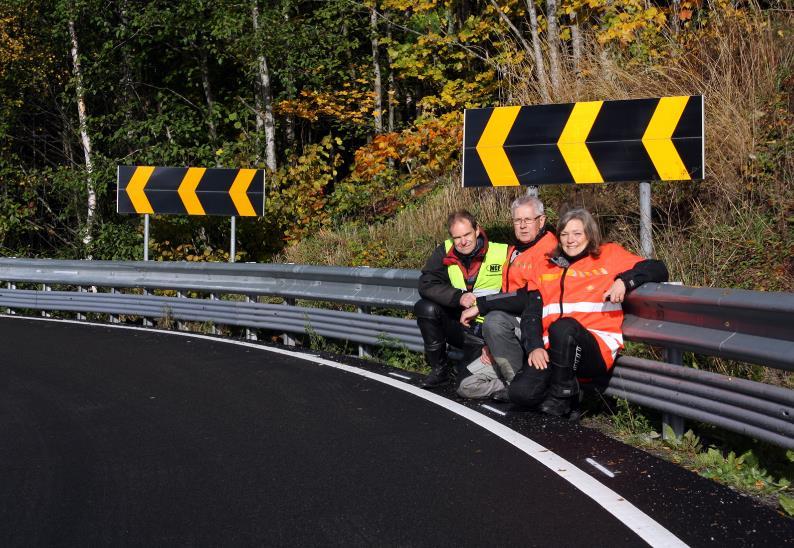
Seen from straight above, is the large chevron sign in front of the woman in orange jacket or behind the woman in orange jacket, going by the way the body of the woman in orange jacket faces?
behind

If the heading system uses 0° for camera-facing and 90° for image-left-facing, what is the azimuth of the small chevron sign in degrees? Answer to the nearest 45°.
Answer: approximately 0°

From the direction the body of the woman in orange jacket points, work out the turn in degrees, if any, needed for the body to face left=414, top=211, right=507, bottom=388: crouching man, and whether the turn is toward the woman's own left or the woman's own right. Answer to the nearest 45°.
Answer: approximately 90° to the woman's own right

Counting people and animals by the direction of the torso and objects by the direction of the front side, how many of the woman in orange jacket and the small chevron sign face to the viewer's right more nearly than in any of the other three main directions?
0

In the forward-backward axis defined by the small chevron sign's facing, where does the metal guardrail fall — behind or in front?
in front

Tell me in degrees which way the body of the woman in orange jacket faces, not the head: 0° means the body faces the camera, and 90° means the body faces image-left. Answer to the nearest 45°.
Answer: approximately 45°

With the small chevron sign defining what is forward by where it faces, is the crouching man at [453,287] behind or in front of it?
in front

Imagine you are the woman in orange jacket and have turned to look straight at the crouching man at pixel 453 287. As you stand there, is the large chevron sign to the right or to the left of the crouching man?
right
